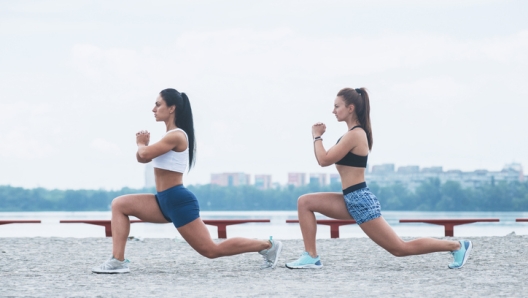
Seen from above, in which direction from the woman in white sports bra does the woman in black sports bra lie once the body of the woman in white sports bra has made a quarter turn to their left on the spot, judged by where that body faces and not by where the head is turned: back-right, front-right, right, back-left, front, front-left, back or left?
left

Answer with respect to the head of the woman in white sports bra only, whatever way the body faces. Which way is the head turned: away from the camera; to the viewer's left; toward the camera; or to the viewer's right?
to the viewer's left

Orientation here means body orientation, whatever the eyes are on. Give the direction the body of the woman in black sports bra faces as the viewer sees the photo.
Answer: to the viewer's left

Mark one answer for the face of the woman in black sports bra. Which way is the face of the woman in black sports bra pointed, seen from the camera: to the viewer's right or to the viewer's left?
to the viewer's left

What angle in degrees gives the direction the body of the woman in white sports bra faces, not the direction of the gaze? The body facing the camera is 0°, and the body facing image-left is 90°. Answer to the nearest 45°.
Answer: approximately 90°
